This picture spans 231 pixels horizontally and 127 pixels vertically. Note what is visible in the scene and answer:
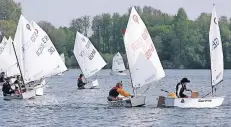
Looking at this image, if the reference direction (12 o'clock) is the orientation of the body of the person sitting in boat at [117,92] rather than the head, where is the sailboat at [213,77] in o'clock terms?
The sailboat is roughly at 12 o'clock from the person sitting in boat.

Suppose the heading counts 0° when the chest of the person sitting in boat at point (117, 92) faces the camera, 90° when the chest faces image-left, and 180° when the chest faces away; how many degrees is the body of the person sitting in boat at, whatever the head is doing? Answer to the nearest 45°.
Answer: approximately 270°
